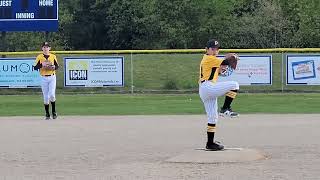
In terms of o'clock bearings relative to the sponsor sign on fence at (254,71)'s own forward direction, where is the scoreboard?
The scoreboard is roughly at 3 o'clock from the sponsor sign on fence.

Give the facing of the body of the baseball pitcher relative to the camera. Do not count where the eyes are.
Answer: to the viewer's right

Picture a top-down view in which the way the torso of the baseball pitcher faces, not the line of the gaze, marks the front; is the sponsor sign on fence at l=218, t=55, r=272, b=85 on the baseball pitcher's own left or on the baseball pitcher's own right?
on the baseball pitcher's own left

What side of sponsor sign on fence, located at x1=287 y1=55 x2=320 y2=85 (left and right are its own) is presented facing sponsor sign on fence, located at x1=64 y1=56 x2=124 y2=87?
right

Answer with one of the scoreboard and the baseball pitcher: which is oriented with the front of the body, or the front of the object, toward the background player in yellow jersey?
the scoreboard

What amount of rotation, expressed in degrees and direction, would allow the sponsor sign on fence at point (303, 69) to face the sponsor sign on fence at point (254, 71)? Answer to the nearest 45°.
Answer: approximately 90° to its right

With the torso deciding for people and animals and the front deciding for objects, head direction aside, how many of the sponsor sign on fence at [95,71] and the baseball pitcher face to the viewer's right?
1

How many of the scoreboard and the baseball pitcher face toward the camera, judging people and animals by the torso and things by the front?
1

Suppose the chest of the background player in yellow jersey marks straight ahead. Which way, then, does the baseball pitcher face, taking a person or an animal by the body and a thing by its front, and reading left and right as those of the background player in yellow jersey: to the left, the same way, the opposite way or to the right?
to the left
